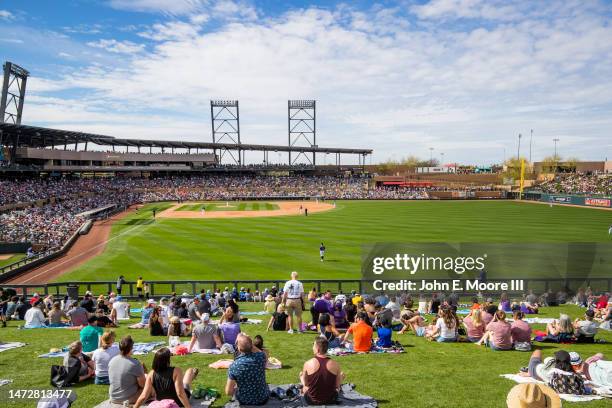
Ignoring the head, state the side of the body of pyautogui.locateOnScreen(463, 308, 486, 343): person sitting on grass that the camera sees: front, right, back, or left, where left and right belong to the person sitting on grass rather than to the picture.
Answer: back

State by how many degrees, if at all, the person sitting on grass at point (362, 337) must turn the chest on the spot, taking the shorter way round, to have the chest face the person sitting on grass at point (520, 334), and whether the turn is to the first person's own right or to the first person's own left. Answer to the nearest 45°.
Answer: approximately 90° to the first person's own right

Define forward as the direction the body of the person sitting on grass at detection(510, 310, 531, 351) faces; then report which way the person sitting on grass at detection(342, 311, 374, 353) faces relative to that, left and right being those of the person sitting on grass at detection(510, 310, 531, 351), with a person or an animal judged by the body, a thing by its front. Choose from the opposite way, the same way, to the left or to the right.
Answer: the same way

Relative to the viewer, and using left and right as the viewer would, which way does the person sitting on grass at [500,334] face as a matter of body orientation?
facing away from the viewer and to the left of the viewer

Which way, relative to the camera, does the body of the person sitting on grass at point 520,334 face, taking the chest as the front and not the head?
away from the camera

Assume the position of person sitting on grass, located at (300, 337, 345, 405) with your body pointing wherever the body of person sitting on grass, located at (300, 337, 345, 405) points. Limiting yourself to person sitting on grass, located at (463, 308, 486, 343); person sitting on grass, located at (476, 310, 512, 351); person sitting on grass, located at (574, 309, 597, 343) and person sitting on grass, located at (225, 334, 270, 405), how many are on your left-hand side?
1

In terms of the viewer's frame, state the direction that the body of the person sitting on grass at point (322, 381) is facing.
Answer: away from the camera

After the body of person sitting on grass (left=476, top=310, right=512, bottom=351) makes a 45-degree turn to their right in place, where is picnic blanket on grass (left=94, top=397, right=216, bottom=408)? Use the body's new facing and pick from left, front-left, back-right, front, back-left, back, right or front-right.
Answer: back-left

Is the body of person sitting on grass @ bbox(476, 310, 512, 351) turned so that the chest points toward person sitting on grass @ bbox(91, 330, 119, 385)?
no

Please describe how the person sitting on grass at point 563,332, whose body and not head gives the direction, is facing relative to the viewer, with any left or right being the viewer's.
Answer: facing away from the viewer and to the left of the viewer

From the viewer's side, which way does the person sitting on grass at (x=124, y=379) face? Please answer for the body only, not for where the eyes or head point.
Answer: away from the camera

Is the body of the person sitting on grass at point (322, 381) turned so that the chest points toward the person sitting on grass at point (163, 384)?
no

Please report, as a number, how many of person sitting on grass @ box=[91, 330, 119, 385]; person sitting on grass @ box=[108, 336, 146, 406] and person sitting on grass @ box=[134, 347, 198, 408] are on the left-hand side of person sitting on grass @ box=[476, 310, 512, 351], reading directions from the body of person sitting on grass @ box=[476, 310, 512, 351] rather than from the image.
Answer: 3

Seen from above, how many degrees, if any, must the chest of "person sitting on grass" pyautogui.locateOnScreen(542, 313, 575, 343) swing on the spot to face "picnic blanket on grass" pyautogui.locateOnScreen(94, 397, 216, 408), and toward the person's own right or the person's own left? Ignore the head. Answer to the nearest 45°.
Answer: approximately 90° to the person's own left
